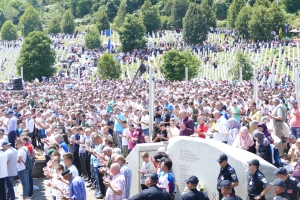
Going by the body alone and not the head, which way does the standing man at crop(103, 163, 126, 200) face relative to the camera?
to the viewer's left

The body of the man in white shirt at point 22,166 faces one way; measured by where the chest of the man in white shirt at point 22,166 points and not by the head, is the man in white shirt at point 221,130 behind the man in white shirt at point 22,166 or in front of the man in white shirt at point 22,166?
behind

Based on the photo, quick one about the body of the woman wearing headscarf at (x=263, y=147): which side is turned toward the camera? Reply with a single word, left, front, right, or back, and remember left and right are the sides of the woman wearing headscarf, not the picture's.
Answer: left

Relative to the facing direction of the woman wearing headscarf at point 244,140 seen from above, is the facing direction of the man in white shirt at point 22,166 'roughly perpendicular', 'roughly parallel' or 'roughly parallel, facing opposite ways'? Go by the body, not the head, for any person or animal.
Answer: roughly parallel

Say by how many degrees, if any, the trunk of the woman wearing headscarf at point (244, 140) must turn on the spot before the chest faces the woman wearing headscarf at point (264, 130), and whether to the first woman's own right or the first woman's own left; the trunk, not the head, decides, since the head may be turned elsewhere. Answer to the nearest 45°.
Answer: approximately 180°

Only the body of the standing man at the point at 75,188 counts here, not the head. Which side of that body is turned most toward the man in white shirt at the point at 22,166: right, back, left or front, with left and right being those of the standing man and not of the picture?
right

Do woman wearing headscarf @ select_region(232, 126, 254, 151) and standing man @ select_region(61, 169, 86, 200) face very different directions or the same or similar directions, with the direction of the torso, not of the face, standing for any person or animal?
same or similar directions

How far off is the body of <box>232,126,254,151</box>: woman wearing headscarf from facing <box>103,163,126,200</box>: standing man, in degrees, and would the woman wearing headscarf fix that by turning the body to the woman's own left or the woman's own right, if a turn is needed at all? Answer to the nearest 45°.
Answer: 0° — they already face them

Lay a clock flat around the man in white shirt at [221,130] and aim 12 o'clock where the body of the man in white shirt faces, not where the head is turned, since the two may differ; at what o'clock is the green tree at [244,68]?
The green tree is roughly at 3 o'clock from the man in white shirt.

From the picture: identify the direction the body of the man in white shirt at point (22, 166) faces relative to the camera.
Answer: to the viewer's left

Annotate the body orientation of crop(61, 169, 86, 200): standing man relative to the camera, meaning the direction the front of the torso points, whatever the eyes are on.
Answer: to the viewer's left
